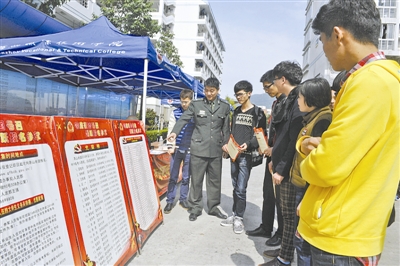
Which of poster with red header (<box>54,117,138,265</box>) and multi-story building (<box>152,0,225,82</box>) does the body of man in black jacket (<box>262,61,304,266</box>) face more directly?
the poster with red header

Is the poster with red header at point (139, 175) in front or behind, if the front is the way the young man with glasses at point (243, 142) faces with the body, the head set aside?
in front

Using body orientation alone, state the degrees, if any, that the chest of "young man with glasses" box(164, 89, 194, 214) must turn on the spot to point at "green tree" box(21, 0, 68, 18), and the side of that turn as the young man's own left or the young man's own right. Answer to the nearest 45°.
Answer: approximately 90° to the young man's own right

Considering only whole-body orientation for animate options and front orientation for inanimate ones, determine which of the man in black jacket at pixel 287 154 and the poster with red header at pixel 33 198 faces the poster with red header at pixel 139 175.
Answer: the man in black jacket

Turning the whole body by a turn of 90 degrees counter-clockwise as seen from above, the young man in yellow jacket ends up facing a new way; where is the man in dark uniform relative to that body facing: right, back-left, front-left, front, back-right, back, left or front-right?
back-right

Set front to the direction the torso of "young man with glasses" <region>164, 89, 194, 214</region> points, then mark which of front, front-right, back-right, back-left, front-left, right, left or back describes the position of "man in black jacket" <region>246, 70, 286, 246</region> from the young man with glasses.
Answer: left

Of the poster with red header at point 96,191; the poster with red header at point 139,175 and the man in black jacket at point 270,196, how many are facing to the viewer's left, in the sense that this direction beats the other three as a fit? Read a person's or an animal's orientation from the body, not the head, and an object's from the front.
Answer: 1

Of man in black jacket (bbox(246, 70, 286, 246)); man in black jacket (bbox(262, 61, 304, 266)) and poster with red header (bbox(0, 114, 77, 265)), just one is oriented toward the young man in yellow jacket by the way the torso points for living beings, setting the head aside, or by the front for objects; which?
the poster with red header

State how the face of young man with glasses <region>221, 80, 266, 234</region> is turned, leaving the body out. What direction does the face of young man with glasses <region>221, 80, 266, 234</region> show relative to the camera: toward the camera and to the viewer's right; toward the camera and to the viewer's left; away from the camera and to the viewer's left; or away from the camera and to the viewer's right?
toward the camera and to the viewer's left

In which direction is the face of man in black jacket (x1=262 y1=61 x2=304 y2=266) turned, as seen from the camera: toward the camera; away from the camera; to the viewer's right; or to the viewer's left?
to the viewer's left

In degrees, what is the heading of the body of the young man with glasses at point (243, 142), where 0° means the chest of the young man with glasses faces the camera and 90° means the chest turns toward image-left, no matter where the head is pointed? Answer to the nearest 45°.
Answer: approximately 45°

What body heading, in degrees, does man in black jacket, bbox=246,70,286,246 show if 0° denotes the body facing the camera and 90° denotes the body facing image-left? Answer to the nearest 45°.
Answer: approximately 90°

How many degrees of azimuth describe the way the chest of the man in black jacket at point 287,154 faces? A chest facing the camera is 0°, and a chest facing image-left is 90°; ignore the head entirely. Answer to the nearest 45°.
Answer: approximately 90°

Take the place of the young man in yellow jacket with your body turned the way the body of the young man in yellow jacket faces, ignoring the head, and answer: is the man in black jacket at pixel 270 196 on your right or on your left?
on your right

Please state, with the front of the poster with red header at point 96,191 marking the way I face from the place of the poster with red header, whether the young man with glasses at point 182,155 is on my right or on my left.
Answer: on my left

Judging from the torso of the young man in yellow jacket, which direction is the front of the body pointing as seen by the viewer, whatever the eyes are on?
to the viewer's left
